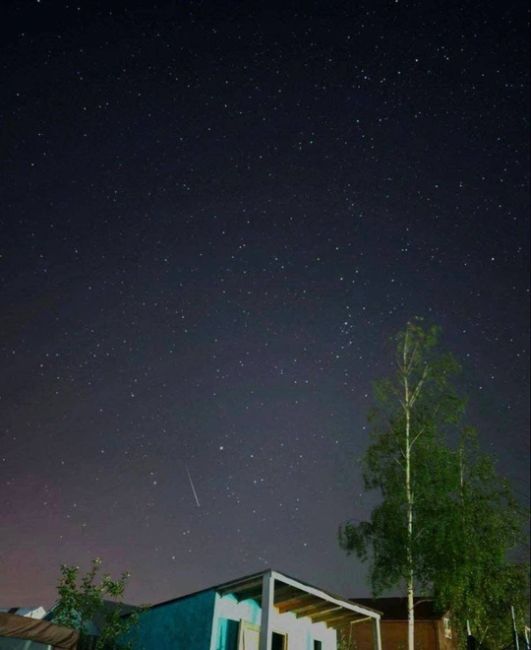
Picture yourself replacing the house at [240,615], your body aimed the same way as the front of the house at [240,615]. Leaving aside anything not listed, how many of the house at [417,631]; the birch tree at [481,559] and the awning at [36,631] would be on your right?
1

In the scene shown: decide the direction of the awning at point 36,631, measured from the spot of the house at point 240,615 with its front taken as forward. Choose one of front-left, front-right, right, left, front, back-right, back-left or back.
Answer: right

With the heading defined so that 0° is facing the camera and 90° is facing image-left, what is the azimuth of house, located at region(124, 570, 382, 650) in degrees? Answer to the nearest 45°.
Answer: approximately 315°

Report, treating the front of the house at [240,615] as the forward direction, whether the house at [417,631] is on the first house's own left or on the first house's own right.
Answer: on the first house's own left

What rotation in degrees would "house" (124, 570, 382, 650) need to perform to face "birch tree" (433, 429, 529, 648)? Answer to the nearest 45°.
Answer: approximately 90° to its left
